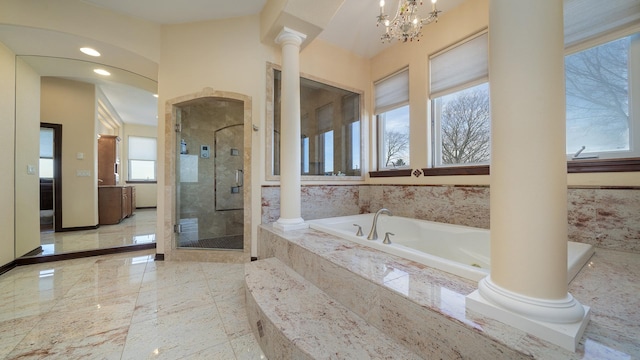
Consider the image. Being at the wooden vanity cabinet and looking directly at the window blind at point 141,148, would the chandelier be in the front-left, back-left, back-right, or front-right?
back-right

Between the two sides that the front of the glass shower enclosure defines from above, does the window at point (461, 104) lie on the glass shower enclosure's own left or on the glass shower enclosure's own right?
on the glass shower enclosure's own left

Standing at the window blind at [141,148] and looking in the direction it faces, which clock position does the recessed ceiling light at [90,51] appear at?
The recessed ceiling light is roughly at 12 o'clock from the window blind.

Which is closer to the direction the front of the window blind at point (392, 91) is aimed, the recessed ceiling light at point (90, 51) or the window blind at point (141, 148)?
the recessed ceiling light

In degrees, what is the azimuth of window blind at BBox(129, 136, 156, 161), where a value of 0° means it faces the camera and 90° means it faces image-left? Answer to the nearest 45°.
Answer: approximately 0°

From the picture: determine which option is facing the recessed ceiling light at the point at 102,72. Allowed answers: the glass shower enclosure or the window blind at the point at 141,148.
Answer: the window blind

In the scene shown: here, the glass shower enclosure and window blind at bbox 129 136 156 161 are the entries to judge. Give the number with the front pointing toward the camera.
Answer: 2

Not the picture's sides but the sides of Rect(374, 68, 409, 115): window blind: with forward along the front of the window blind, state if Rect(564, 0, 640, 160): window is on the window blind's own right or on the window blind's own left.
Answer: on the window blind's own left

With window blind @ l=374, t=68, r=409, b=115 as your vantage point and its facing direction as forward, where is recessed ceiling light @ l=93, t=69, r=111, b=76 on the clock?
The recessed ceiling light is roughly at 1 o'clock from the window blind.

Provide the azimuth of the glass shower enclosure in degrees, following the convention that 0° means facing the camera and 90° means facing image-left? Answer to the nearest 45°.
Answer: approximately 0°
